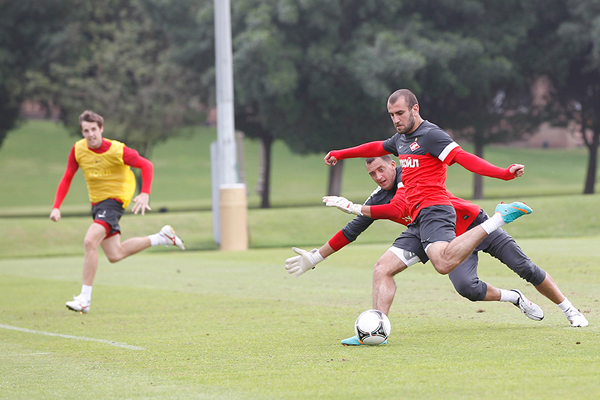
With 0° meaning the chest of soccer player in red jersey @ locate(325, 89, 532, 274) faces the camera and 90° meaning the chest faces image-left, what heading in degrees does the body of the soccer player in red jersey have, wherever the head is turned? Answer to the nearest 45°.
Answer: approximately 45°

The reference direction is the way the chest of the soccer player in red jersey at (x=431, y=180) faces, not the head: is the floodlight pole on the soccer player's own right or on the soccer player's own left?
on the soccer player's own right

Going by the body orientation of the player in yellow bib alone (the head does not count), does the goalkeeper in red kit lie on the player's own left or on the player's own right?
on the player's own left

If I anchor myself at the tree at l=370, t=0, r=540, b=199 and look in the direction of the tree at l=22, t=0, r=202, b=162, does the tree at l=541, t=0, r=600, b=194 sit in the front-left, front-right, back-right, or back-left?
back-right

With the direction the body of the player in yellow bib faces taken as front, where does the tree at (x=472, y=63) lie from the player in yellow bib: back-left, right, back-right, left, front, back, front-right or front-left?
back

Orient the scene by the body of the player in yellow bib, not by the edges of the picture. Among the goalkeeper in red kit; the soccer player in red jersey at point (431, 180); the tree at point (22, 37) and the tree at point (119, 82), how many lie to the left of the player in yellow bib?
2

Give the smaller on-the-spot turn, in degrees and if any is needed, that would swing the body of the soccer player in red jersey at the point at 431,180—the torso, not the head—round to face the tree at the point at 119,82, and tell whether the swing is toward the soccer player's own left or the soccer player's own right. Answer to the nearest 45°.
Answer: approximately 90° to the soccer player's own right

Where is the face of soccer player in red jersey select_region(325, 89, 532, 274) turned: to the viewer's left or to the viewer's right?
to the viewer's left

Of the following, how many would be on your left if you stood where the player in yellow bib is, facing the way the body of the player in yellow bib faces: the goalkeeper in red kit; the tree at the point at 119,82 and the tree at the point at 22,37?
1

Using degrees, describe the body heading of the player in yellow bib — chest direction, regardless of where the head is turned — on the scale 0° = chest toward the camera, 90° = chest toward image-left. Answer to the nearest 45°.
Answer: approximately 45°
